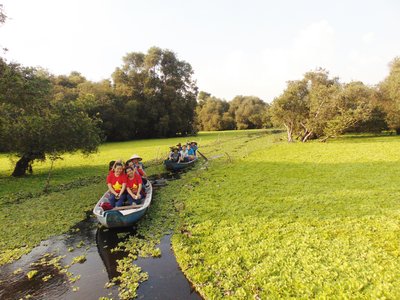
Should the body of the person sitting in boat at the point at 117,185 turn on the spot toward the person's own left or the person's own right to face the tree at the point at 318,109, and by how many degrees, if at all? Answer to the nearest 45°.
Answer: approximately 135° to the person's own left

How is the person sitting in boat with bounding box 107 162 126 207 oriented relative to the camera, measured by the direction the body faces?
toward the camera

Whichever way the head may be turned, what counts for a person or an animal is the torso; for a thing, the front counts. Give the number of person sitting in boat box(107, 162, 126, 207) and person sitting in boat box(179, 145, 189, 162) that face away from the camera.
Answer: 0

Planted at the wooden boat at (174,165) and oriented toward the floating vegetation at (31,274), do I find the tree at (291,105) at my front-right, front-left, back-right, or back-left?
back-left

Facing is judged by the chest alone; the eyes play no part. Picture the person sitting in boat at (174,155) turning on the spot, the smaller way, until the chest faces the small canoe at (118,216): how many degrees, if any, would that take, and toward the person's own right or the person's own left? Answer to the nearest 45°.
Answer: approximately 45° to the person's own left

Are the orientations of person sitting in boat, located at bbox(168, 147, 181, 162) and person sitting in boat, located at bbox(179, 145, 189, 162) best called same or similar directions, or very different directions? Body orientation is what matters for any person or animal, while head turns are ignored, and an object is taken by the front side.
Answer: same or similar directions

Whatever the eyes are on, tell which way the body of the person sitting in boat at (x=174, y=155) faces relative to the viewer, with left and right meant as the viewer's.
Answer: facing the viewer and to the left of the viewer

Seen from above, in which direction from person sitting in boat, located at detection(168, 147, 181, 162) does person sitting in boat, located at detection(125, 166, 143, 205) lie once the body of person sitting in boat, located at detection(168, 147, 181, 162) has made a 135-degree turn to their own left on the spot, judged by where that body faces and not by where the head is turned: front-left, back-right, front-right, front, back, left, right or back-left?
right

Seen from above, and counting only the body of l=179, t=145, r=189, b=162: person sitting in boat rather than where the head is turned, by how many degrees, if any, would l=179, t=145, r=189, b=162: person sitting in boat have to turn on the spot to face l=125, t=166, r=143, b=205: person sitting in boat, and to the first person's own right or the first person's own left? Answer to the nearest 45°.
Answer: approximately 45° to the first person's own left

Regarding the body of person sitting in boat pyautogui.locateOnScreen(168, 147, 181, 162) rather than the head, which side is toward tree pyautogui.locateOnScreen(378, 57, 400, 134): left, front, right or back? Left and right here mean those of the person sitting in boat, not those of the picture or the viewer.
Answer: back

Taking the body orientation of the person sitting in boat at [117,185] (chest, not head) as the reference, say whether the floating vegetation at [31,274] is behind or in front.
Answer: in front

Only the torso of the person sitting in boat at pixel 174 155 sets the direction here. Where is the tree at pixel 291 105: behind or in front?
behind

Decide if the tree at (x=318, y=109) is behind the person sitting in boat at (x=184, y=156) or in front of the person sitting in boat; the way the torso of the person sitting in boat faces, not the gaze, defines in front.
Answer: behind
